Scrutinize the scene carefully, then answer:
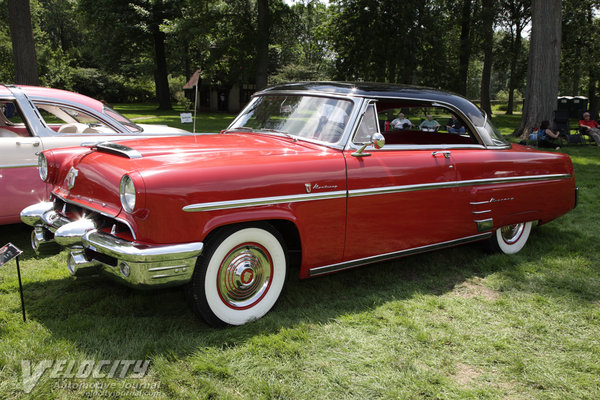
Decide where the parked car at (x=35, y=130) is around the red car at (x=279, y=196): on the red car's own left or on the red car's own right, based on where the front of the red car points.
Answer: on the red car's own right

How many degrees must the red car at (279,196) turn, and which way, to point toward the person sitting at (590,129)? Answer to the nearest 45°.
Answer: approximately 180°

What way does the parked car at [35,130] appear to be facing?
to the viewer's left

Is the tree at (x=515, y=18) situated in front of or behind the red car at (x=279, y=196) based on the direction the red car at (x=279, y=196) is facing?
behind

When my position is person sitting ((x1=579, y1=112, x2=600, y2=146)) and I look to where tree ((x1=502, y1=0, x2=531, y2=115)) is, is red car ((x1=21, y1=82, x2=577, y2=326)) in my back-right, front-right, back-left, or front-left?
back-left

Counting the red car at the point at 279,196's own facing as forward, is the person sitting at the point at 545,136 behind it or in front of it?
behind

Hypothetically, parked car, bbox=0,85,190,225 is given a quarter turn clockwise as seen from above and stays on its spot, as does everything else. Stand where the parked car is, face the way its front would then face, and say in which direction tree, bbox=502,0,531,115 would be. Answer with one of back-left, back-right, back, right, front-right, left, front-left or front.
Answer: front-right

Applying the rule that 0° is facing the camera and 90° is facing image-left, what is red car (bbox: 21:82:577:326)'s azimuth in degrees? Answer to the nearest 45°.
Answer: approximately 45°
